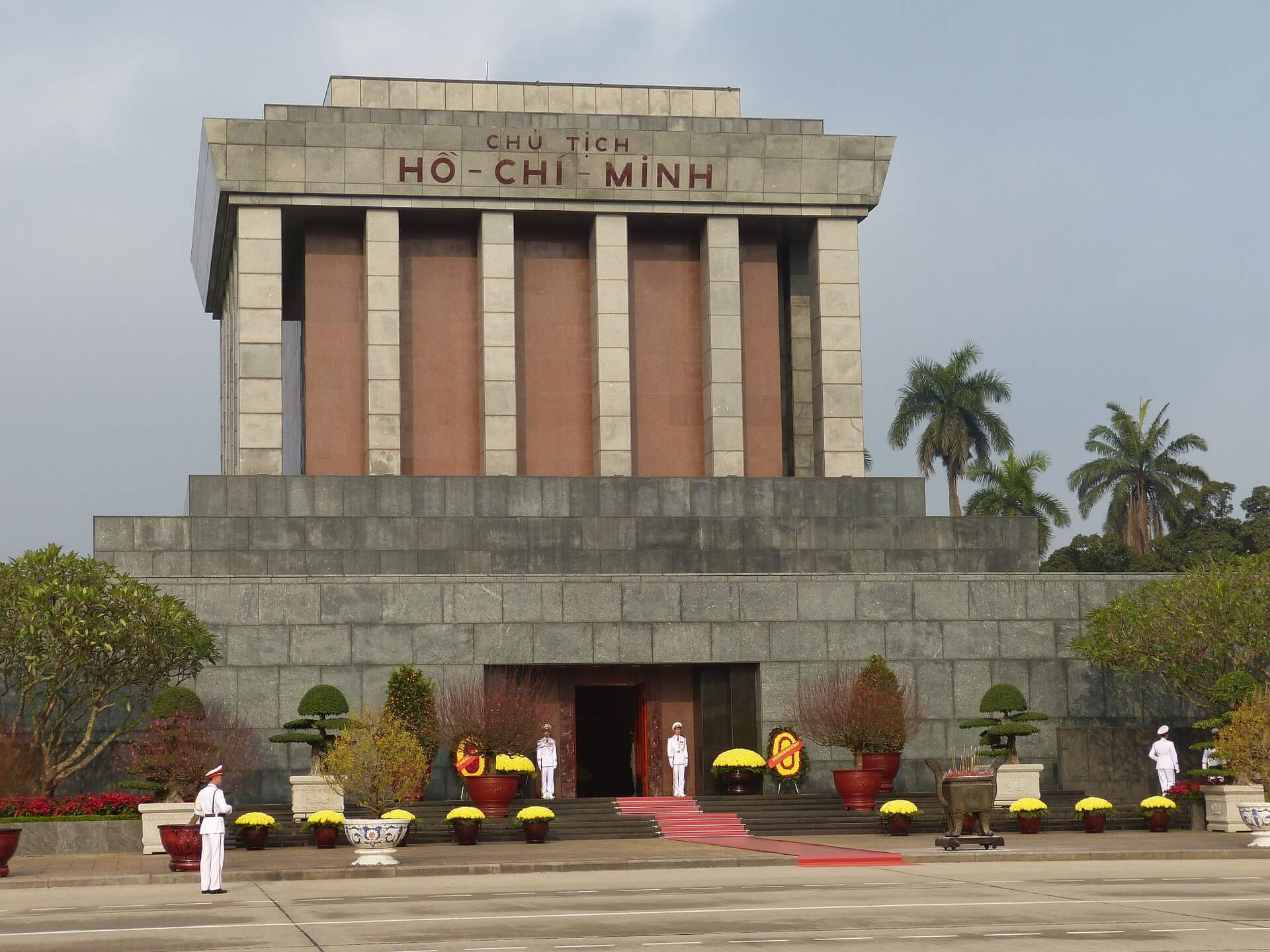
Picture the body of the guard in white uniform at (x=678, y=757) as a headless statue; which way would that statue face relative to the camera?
toward the camera

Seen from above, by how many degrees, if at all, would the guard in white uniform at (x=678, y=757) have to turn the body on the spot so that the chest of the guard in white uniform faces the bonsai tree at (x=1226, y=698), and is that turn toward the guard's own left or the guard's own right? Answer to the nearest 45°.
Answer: approximately 90° to the guard's own left

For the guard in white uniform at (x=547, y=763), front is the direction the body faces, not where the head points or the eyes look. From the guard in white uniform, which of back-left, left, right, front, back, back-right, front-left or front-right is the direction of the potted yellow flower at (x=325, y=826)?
front-right

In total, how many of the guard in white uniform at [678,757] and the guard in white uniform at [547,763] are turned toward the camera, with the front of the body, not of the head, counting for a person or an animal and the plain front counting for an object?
2

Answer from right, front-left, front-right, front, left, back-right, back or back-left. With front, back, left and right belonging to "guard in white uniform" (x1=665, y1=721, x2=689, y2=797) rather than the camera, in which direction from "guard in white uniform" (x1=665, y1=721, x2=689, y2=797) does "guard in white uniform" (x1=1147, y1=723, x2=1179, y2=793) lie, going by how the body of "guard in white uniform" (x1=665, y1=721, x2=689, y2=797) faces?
left

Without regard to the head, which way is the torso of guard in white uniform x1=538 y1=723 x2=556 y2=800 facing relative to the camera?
toward the camera

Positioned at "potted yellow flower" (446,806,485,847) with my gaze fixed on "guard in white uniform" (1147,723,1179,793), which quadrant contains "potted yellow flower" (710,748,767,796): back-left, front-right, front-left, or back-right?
front-left

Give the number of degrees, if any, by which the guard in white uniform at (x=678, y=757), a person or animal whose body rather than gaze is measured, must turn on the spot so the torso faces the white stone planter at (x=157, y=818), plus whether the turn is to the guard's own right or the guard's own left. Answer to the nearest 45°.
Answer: approximately 45° to the guard's own right

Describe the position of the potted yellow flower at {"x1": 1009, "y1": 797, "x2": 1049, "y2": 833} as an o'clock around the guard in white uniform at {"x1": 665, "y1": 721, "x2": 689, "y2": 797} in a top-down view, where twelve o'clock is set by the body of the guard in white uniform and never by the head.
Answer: The potted yellow flower is roughly at 10 o'clock from the guard in white uniform.

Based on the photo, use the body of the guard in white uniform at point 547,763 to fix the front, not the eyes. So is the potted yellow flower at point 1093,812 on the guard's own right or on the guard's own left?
on the guard's own left

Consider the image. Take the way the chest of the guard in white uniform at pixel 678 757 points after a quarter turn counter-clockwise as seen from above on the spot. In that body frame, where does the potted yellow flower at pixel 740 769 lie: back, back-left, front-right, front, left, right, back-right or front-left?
front-right

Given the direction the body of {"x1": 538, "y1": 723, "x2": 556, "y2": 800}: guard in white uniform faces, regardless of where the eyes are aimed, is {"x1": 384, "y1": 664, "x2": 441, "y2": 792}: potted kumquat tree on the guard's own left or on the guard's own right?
on the guard's own right

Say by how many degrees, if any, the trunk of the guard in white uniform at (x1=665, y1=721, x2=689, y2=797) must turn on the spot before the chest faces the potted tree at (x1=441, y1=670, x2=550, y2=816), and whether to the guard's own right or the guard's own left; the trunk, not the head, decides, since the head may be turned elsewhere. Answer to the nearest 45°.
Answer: approximately 45° to the guard's own right

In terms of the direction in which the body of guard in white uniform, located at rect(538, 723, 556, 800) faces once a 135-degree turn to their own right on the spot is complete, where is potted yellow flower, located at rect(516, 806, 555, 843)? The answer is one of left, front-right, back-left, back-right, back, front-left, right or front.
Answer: back-left

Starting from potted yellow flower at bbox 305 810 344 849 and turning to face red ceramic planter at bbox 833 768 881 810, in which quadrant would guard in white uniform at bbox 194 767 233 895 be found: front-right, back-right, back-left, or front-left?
back-right

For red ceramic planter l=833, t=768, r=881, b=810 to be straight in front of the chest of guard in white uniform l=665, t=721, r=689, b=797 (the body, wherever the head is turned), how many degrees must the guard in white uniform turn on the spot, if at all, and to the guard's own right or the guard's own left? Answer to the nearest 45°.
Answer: approximately 45° to the guard's own left
